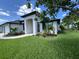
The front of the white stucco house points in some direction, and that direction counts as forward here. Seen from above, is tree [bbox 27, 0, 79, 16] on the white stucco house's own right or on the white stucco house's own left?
on the white stucco house's own left
